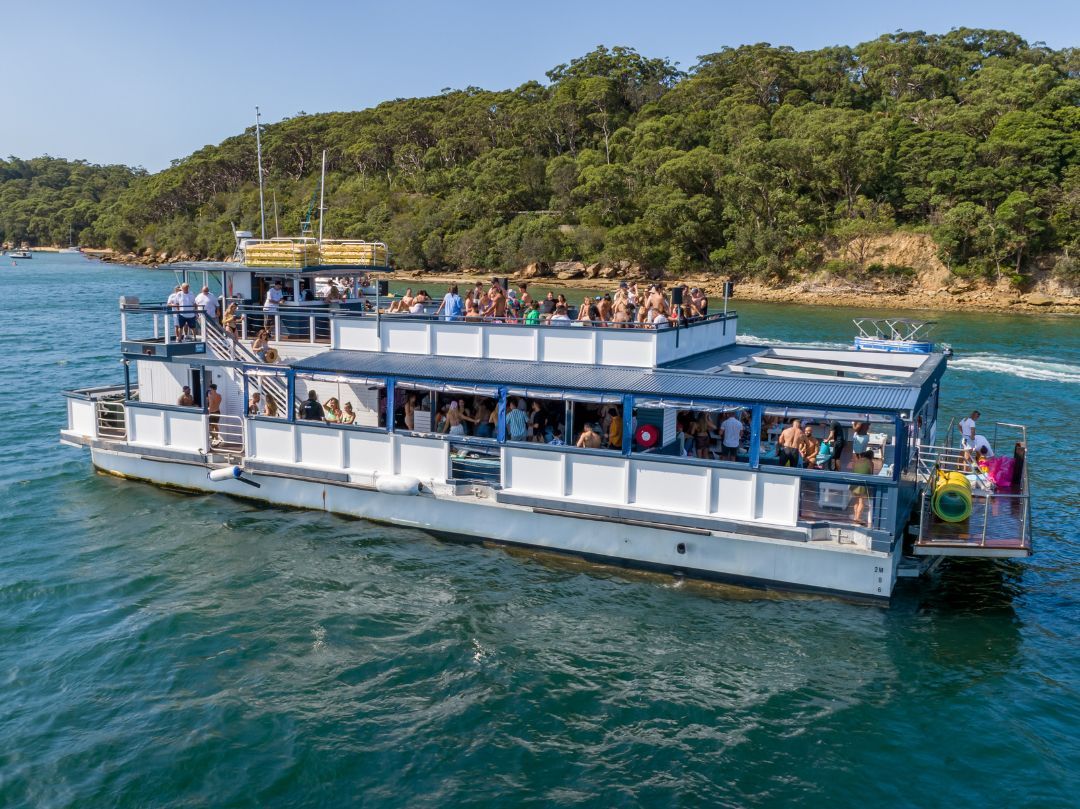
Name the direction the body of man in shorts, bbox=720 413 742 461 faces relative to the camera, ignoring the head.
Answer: away from the camera

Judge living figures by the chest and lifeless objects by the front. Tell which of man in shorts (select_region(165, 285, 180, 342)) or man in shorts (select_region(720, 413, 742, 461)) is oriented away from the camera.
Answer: man in shorts (select_region(720, 413, 742, 461))

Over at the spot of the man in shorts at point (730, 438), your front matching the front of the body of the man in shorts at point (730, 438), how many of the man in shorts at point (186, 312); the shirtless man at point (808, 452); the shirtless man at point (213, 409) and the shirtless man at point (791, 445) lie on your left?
2
